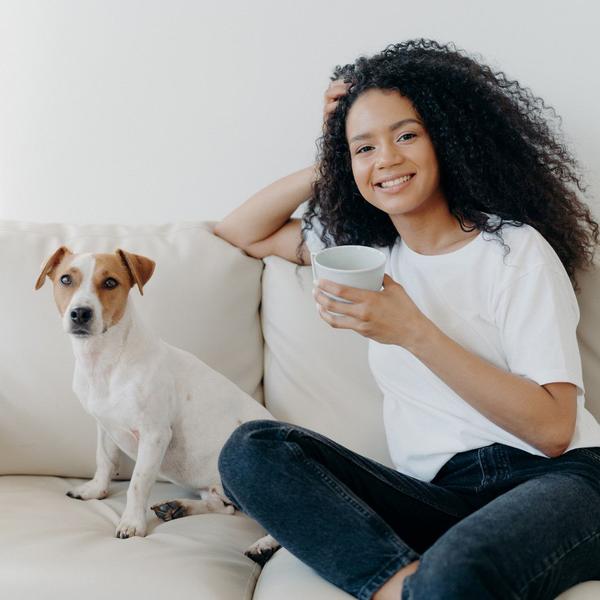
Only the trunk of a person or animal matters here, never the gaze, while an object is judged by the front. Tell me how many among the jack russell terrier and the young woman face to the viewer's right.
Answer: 0

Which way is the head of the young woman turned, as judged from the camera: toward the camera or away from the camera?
toward the camera

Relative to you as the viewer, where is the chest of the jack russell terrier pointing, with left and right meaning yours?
facing the viewer and to the left of the viewer

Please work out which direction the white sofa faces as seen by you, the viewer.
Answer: facing the viewer

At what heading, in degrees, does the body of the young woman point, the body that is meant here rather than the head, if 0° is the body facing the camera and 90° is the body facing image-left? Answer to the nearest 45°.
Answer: approximately 45°
